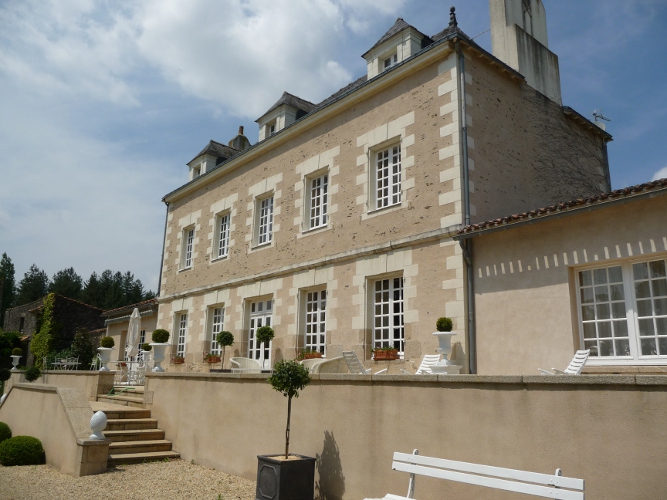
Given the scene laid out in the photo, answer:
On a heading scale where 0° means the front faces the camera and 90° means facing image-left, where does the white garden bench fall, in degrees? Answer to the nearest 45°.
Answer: approximately 45°

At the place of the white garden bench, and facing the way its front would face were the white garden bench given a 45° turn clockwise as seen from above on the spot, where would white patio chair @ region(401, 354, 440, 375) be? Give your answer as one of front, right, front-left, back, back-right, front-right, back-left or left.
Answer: right

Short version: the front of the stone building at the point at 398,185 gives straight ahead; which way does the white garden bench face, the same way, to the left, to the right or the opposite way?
the same way

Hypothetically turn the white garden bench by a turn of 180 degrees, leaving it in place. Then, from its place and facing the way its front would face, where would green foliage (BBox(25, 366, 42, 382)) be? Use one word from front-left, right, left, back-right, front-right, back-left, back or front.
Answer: left

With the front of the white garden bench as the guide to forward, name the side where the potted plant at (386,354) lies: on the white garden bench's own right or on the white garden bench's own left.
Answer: on the white garden bench's own right

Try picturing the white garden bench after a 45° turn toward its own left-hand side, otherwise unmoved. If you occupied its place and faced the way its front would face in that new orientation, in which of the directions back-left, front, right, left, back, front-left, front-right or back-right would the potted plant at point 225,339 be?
back-right

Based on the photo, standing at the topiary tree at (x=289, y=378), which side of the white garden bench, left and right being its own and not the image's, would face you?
right

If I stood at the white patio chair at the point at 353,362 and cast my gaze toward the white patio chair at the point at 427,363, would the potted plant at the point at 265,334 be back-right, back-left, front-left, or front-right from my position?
back-left

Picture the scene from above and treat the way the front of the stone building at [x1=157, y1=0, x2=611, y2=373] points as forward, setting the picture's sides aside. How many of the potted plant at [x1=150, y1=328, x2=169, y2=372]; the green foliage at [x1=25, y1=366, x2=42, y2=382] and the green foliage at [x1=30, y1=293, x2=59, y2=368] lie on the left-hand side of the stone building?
0

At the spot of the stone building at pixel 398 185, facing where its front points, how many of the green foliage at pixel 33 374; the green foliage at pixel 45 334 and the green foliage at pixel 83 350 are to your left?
0

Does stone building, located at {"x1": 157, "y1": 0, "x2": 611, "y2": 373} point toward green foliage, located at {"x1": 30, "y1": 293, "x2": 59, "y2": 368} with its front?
no

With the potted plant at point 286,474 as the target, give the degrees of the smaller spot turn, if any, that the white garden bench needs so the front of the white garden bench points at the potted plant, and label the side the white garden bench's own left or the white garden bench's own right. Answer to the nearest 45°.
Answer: approximately 90° to the white garden bench's own right

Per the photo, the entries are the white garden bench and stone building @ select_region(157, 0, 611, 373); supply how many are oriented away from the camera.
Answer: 0

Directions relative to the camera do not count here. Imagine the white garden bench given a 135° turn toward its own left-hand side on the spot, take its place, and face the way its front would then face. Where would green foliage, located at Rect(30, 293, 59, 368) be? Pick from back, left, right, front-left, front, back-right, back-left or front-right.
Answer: back-left

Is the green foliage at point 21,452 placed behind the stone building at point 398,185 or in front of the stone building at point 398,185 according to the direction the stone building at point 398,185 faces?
in front

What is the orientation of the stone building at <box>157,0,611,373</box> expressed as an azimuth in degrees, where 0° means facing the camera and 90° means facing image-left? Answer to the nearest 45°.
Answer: approximately 45°

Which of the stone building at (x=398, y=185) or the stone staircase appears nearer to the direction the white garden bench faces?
the stone staircase
